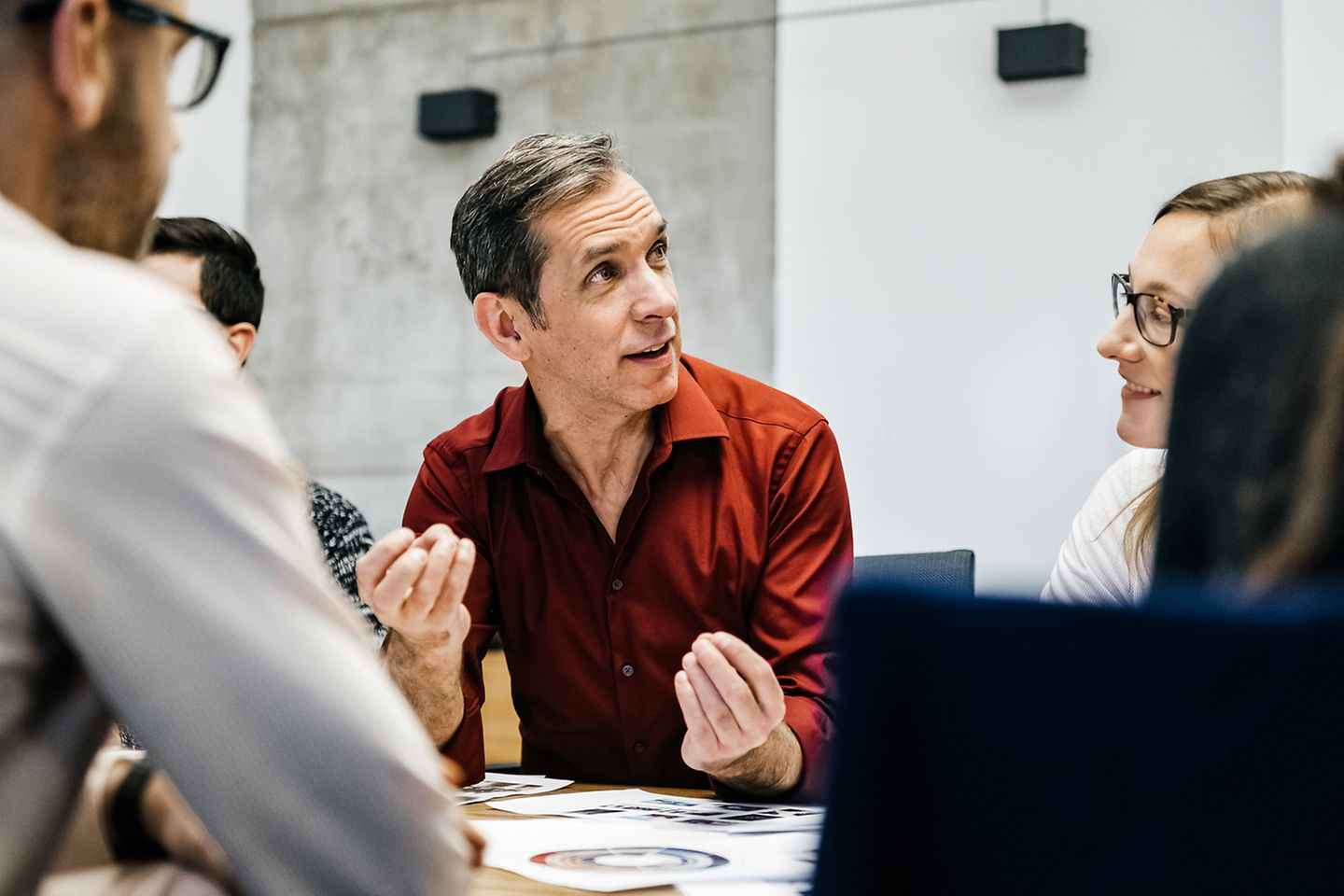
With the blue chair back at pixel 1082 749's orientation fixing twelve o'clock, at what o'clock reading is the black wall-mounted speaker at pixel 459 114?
The black wall-mounted speaker is roughly at 11 o'clock from the blue chair back.

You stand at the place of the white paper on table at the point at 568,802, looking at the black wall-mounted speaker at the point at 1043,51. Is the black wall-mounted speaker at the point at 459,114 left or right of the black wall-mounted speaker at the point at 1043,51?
left

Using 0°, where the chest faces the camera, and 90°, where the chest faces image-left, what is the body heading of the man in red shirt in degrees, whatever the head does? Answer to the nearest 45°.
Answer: approximately 0°

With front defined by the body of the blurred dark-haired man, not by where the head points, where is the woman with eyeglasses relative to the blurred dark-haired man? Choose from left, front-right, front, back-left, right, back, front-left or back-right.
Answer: left

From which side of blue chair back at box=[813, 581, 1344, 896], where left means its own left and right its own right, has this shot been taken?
back
